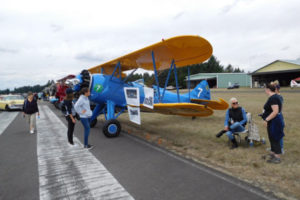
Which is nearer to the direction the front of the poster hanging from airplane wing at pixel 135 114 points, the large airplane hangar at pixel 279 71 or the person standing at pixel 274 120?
the person standing

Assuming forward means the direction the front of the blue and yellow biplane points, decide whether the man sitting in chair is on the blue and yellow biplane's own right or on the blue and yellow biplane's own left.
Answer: on the blue and yellow biplane's own left

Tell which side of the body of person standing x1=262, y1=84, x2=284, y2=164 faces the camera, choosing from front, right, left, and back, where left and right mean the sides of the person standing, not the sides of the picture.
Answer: left

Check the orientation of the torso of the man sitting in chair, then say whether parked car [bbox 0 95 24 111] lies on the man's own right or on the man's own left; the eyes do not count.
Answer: on the man's own right

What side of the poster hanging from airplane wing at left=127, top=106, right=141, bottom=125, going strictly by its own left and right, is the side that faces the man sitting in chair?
left

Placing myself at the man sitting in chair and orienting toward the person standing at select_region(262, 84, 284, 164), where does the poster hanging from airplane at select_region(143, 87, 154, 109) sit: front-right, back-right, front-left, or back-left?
back-right

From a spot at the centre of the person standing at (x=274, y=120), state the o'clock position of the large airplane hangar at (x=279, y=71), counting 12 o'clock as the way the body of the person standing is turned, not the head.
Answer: The large airplane hangar is roughly at 3 o'clock from the person standing.

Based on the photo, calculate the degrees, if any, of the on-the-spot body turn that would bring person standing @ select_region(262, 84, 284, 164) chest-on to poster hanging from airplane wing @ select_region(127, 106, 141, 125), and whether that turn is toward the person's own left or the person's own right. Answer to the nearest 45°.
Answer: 0° — they already face it

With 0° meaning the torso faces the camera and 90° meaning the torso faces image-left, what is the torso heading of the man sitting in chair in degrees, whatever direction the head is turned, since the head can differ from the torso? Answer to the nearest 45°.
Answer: approximately 45°

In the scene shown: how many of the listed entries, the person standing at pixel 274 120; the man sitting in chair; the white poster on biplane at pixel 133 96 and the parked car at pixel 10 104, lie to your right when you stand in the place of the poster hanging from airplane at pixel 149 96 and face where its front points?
2

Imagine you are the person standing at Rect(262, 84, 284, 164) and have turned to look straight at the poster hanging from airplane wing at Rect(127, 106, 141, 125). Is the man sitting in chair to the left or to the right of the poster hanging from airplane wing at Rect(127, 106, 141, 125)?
right
